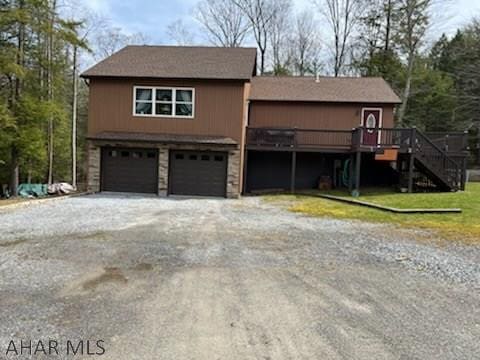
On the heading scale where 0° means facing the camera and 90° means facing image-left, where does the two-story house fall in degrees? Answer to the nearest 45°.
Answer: approximately 0°

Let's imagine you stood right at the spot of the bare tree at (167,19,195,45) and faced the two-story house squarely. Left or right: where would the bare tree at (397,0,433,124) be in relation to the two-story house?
left

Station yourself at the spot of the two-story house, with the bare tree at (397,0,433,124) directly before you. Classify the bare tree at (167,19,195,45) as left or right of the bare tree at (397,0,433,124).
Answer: left

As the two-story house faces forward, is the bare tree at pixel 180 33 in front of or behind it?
behind

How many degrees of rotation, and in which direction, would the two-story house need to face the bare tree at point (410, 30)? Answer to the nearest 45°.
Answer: approximately 135° to its left
